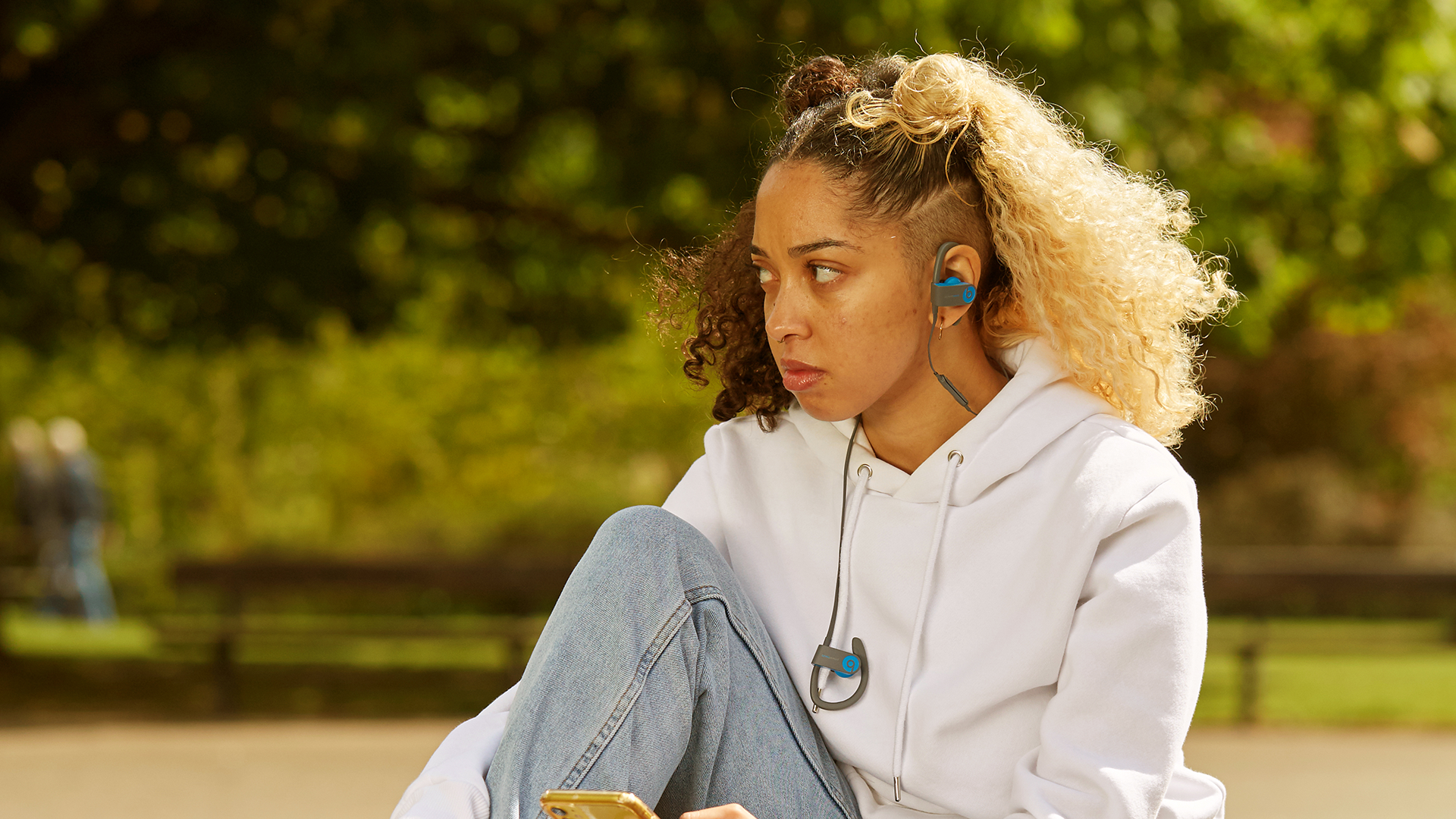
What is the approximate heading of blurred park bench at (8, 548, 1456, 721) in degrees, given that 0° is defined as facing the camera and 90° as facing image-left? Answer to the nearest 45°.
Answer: approximately 0°

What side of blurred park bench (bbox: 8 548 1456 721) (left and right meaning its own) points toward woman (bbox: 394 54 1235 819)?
front

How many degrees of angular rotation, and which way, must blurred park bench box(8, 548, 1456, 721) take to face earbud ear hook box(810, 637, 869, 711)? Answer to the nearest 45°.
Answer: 0° — it already faces it

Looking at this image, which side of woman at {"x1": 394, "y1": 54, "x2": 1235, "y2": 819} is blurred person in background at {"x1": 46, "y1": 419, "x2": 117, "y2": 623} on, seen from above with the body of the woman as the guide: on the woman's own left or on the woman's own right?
on the woman's own right

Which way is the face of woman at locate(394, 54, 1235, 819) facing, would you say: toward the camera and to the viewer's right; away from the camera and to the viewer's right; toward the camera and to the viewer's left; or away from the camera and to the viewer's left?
toward the camera and to the viewer's left

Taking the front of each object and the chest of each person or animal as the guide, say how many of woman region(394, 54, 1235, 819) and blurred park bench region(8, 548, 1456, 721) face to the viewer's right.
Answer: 0

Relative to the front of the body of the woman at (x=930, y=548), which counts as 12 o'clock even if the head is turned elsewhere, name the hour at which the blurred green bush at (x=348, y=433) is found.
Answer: The blurred green bush is roughly at 4 o'clock from the woman.

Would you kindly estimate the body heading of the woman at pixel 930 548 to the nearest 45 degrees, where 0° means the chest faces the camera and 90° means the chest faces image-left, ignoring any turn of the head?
approximately 45°

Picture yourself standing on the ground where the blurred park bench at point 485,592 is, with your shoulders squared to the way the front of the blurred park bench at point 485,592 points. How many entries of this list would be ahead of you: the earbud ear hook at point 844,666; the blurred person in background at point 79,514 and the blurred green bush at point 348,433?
1

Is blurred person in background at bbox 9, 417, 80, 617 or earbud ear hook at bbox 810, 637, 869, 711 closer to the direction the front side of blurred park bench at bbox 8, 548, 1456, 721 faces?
the earbud ear hook
